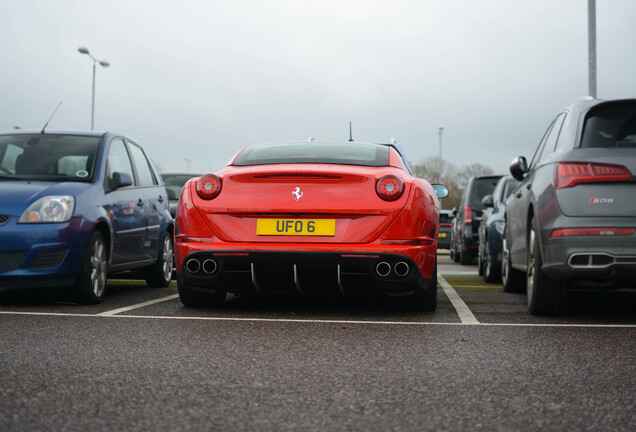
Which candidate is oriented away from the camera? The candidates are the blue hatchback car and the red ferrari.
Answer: the red ferrari

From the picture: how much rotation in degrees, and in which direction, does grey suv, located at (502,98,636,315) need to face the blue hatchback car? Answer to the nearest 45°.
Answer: approximately 45° to its left

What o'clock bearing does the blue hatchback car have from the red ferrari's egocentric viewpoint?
The blue hatchback car is roughly at 10 o'clock from the red ferrari.

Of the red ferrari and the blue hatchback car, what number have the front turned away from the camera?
1

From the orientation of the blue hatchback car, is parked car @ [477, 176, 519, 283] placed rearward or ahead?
rearward

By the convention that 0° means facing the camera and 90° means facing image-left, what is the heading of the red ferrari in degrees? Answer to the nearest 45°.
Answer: approximately 180°

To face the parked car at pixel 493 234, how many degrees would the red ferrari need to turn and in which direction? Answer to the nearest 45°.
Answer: approximately 45° to its right

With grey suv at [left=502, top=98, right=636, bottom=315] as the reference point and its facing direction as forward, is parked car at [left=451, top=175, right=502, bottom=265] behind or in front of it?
in front

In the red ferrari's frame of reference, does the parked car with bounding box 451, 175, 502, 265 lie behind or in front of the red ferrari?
in front

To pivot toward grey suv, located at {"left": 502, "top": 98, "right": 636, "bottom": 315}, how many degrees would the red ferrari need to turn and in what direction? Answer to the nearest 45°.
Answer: approximately 90° to its right

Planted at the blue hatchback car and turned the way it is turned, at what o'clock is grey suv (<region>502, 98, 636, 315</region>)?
The grey suv is roughly at 9 o'clock from the blue hatchback car.

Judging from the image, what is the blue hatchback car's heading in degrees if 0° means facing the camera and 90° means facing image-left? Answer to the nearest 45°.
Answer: approximately 45°

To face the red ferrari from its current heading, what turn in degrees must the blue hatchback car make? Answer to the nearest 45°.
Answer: approximately 90° to its left

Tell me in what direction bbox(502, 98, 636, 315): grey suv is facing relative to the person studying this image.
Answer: facing away from the viewer and to the left of the viewer
